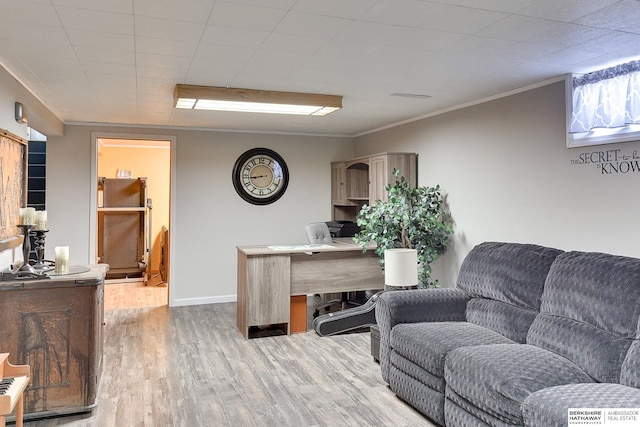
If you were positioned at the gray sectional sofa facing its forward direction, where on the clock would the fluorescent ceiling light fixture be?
The fluorescent ceiling light fixture is roughly at 2 o'clock from the gray sectional sofa.

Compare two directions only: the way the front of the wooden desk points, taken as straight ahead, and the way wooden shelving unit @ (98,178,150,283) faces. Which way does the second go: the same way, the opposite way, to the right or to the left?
the opposite way

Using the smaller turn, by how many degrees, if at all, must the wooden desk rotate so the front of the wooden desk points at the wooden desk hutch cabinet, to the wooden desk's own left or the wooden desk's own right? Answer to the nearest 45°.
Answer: approximately 45° to the wooden desk's own right

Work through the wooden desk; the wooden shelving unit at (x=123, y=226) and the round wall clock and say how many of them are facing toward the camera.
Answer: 2

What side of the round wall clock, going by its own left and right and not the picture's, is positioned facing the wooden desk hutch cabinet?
left

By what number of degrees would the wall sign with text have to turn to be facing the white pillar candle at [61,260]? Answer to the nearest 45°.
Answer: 0° — it already faces it

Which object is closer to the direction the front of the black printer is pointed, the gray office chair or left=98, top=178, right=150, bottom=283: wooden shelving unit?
the gray office chair

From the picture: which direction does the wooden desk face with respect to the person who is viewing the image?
facing away from the viewer

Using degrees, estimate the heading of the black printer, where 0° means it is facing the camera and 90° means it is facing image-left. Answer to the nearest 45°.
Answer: approximately 45°

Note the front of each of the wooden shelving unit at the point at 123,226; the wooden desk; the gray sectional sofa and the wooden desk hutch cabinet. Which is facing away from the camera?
the wooden desk

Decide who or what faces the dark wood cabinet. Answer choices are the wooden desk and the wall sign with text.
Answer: the wall sign with text

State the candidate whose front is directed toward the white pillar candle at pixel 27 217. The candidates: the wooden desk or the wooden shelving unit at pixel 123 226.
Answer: the wooden shelving unit

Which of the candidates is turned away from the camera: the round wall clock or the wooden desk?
the wooden desk
